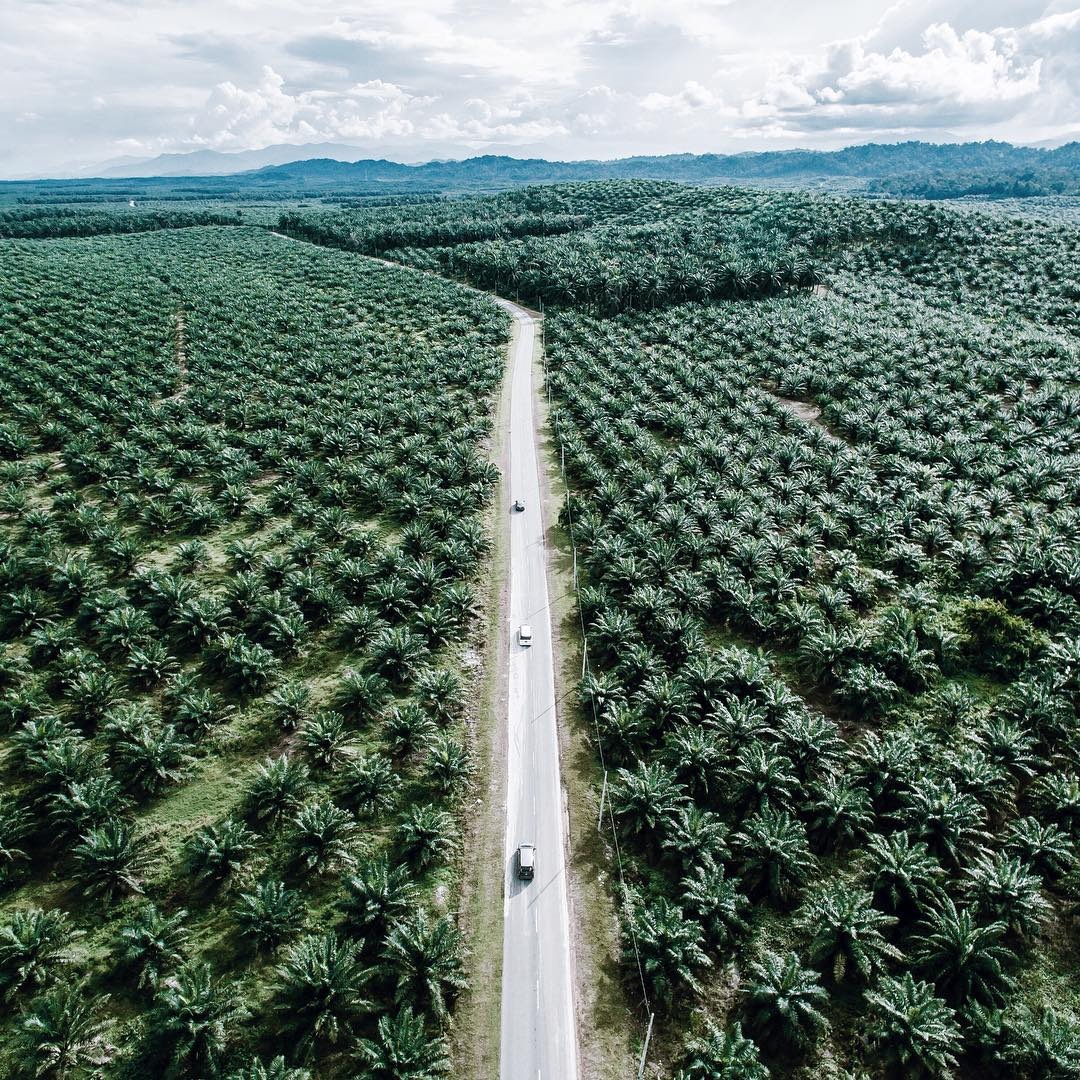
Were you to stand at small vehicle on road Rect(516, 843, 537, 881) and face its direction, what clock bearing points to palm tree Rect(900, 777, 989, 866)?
The palm tree is roughly at 3 o'clock from the small vehicle on road.

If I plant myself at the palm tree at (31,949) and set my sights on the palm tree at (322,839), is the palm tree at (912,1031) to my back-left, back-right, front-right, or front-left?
front-right

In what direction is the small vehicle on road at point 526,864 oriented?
away from the camera

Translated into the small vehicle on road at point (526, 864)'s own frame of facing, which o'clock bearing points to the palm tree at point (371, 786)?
The palm tree is roughly at 10 o'clock from the small vehicle on road.

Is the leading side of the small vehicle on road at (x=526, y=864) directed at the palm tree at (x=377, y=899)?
no

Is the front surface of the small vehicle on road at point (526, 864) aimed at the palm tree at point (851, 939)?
no

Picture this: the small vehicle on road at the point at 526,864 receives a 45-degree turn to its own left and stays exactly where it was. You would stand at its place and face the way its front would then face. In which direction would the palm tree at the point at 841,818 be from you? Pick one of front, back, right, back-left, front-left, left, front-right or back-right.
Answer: back-right

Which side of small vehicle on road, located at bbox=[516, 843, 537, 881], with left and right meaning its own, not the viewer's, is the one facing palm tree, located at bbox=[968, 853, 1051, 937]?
right

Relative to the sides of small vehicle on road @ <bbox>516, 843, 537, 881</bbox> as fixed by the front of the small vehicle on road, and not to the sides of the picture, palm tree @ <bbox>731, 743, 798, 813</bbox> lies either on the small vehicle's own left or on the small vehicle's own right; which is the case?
on the small vehicle's own right

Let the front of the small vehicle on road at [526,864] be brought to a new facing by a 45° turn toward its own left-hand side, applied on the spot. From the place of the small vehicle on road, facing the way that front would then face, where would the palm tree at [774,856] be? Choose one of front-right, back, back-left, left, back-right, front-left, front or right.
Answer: back-right

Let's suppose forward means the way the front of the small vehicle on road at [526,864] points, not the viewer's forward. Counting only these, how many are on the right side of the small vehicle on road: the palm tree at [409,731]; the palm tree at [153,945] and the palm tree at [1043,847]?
1

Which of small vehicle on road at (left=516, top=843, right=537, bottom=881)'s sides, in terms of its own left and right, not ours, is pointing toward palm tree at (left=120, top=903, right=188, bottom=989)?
left

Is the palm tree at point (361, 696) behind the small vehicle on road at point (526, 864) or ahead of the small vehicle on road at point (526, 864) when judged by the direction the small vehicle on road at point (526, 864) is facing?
ahead

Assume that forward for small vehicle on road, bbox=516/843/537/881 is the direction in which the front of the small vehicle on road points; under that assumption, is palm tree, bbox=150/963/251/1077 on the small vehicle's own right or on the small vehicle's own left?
on the small vehicle's own left

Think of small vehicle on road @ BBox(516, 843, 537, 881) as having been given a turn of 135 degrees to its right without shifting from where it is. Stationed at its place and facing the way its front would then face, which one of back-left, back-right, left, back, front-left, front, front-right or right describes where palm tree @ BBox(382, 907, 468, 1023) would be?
right

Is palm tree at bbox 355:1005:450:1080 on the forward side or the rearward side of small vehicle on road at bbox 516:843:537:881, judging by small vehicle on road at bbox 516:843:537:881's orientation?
on the rearward side

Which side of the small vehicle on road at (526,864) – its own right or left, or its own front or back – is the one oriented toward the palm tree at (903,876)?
right

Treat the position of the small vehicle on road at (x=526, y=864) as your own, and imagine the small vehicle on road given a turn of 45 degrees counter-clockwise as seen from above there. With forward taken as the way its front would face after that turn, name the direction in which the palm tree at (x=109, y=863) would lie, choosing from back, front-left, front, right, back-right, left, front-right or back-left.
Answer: front-left
